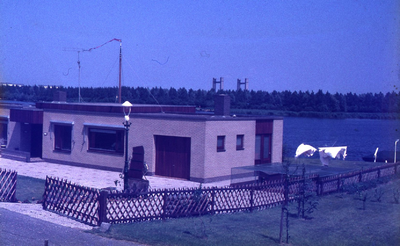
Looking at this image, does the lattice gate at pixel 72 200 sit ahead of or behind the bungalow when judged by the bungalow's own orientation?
ahead

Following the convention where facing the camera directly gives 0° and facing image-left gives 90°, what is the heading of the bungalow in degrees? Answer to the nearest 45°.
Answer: approximately 45°

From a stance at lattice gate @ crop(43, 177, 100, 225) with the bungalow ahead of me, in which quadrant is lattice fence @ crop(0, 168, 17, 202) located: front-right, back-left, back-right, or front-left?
front-left

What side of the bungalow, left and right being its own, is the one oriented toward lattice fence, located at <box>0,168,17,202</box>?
front

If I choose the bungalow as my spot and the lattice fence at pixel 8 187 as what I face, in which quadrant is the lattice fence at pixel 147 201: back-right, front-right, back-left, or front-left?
front-left
